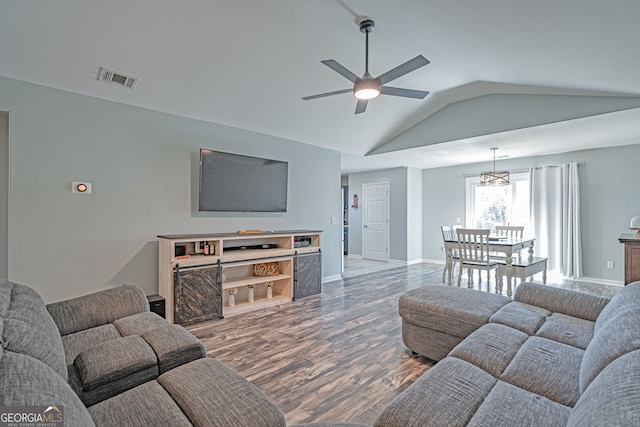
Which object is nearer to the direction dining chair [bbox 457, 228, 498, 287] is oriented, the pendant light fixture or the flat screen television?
the pendant light fixture

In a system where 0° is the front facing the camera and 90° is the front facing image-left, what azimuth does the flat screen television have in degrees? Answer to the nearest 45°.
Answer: approximately 315°

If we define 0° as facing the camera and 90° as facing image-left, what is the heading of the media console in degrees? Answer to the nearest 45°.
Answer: approximately 315°

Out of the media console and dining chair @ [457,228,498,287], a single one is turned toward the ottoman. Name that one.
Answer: the media console

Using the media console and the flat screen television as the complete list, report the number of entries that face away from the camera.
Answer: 0

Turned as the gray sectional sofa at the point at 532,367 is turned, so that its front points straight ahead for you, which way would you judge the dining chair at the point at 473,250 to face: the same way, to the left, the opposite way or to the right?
to the right

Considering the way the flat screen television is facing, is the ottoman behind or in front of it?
in front

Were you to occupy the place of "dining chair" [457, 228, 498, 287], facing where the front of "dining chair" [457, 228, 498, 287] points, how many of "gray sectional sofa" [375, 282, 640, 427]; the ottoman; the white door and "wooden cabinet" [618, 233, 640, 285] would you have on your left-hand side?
1

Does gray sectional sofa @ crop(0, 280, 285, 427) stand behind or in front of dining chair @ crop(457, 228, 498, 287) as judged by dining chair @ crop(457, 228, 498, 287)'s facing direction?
behind

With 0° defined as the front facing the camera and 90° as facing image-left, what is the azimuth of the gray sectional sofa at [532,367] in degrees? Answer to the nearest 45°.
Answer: approximately 135°

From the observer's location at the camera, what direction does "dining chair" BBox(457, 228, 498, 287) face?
facing away from the viewer and to the right of the viewer

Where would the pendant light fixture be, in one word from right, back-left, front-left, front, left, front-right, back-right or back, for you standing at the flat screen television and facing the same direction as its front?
front-left

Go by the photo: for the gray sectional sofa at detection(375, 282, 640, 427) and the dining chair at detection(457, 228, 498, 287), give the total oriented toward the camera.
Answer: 0
